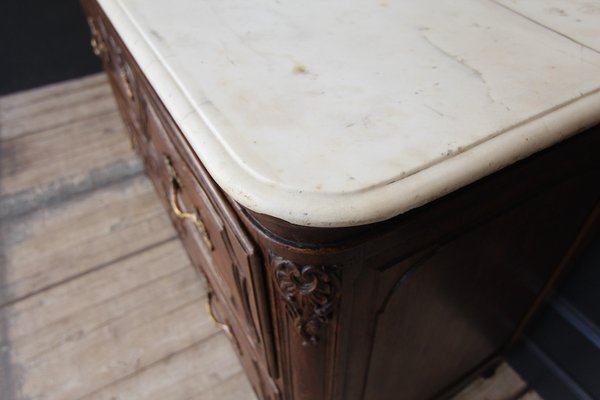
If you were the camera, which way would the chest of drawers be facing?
facing the viewer and to the left of the viewer
